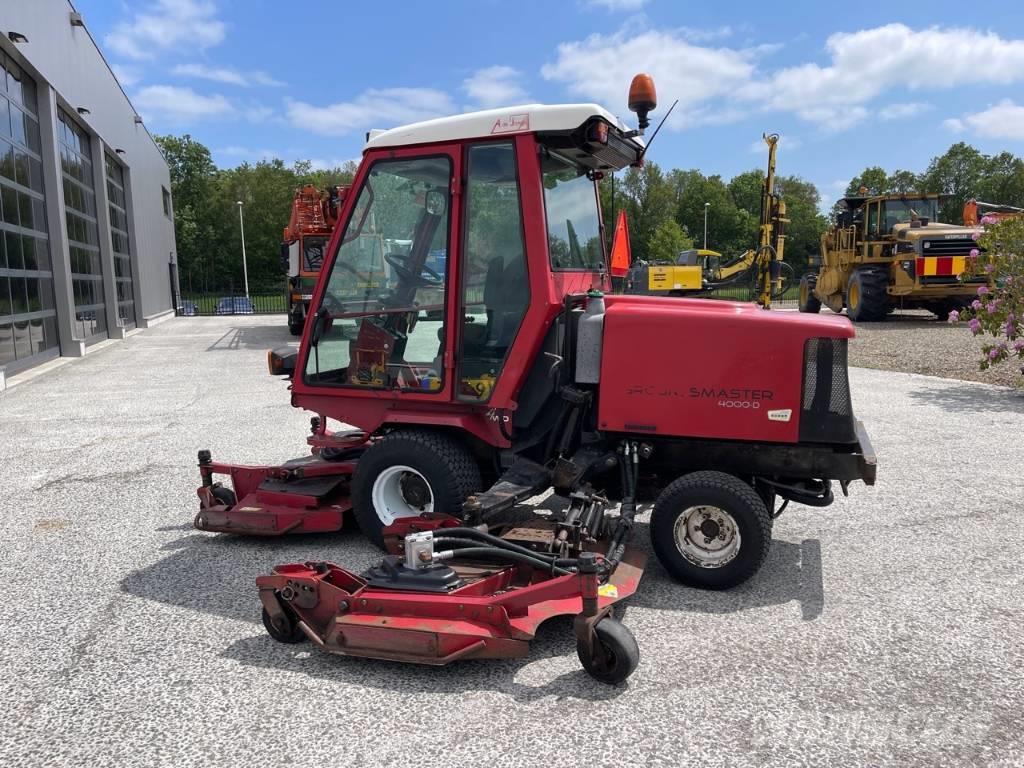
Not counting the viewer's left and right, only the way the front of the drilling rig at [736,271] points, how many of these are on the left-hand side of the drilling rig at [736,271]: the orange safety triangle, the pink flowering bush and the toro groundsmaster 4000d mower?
0

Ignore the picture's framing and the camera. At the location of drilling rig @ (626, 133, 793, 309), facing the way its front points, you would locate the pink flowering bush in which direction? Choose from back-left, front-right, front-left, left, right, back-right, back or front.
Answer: right

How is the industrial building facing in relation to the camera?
to the viewer's right

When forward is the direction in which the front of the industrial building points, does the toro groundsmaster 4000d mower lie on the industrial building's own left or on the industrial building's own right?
on the industrial building's own right

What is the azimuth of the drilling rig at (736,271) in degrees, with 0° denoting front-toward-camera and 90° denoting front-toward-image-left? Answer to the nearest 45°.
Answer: approximately 270°

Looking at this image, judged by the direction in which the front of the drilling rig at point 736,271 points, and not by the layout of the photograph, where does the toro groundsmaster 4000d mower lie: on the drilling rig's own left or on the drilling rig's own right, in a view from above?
on the drilling rig's own right

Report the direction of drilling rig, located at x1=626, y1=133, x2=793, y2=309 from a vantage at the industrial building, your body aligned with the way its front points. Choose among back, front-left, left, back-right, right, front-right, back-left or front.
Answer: front

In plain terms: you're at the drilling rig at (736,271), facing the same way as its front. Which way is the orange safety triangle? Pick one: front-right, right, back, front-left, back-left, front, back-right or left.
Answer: right

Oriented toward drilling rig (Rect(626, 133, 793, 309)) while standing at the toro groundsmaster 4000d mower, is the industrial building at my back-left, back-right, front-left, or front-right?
front-left

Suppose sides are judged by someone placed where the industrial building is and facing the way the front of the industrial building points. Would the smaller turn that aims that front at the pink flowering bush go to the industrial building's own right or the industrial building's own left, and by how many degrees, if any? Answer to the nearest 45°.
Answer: approximately 45° to the industrial building's own right

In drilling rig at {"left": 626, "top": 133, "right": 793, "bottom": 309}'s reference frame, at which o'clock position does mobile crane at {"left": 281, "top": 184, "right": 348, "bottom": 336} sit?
mobile crane at {"left": 281, "top": 184, "right": 348, "bottom": 336} is roughly at 5 o'clock from drilling rig at {"left": 626, "top": 133, "right": 793, "bottom": 309}.

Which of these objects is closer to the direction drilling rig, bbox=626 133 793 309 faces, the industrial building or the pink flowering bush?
the pink flowering bush

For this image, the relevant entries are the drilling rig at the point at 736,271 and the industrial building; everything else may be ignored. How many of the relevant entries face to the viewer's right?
2
